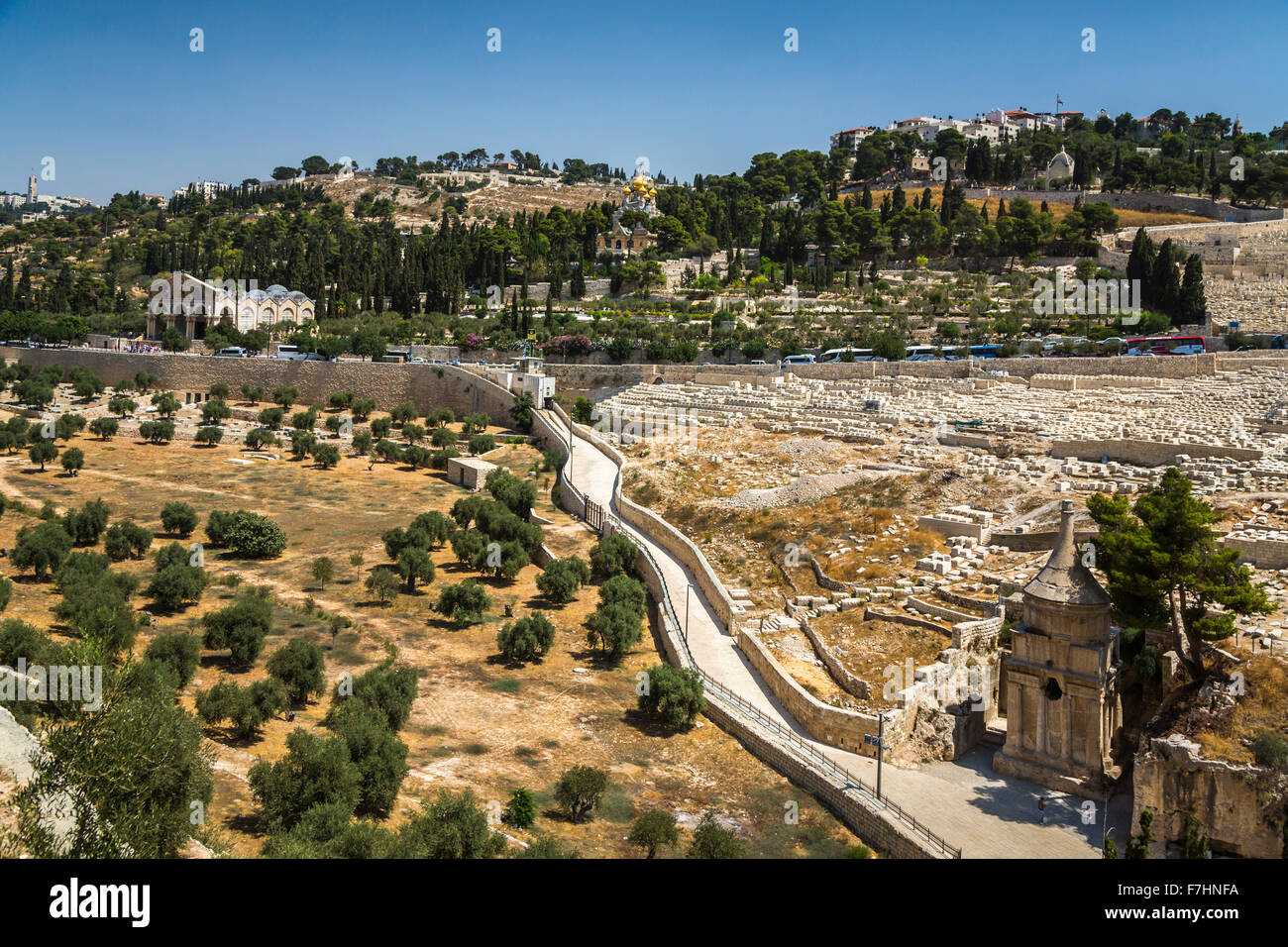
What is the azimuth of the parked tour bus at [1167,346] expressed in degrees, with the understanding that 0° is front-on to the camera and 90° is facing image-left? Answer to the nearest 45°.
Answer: approximately 90°

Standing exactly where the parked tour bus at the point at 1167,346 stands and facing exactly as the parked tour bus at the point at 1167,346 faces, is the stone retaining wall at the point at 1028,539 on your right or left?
on your left

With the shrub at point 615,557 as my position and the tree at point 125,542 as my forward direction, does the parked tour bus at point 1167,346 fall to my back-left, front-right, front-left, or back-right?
back-right

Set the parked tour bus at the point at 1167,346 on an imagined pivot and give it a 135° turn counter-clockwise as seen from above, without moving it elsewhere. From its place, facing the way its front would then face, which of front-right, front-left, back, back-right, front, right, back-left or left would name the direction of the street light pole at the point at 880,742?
front-right

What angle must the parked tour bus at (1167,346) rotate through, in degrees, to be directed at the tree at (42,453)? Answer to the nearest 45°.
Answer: approximately 45° to its left

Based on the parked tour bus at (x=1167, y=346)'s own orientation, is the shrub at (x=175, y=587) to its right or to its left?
on its left
